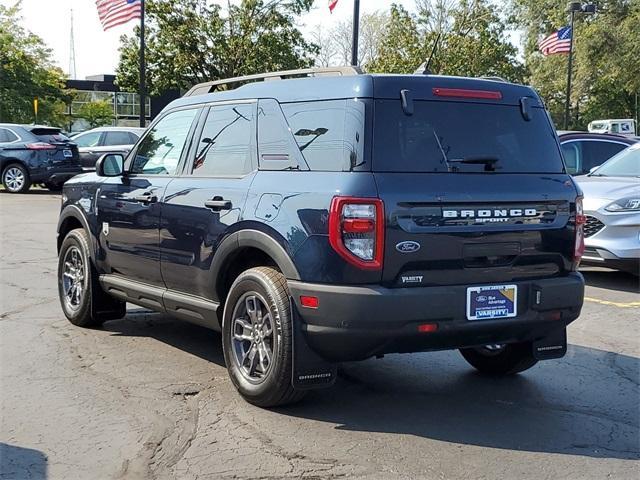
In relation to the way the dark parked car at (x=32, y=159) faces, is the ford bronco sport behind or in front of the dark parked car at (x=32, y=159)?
behind

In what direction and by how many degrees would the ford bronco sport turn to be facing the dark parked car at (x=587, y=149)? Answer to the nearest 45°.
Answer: approximately 90° to its right

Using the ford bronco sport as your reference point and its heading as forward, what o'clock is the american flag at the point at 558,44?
The american flag is roughly at 2 o'clock from the ford bronco sport.

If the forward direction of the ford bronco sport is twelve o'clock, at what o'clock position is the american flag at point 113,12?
The american flag is roughly at 1 o'clock from the ford bronco sport.

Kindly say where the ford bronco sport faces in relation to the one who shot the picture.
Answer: facing away from the viewer and to the left of the viewer

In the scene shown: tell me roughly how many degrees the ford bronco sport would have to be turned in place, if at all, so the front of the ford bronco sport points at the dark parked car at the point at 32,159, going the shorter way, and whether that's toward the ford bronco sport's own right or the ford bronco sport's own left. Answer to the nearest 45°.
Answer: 0° — it already faces it

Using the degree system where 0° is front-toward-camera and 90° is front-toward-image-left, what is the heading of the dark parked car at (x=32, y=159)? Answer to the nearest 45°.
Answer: approximately 135°

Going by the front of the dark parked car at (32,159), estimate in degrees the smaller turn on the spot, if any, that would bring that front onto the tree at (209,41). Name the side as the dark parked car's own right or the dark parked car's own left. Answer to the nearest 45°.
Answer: approximately 90° to the dark parked car's own right

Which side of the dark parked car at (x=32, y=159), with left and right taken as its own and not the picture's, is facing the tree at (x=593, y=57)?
right

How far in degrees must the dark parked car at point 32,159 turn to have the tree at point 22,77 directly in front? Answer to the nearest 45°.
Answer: approximately 45° to its right

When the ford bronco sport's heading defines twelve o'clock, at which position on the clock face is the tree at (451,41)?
The tree is roughly at 2 o'clock from the ford bronco sport.

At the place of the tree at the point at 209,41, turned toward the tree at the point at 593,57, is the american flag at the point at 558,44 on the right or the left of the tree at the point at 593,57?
right

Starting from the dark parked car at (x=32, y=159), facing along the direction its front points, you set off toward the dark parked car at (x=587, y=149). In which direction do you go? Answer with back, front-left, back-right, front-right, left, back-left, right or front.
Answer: back
